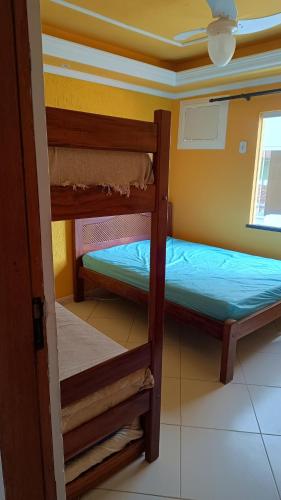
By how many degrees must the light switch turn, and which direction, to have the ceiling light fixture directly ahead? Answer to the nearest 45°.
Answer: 0° — it already faces it

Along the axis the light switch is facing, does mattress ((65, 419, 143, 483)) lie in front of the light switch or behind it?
in front

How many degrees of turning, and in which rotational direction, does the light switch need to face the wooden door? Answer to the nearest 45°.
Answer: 0° — it already faces it

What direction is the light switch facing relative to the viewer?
toward the camera

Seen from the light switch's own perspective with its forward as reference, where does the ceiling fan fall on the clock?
The ceiling fan is roughly at 12 o'clock from the light switch.
